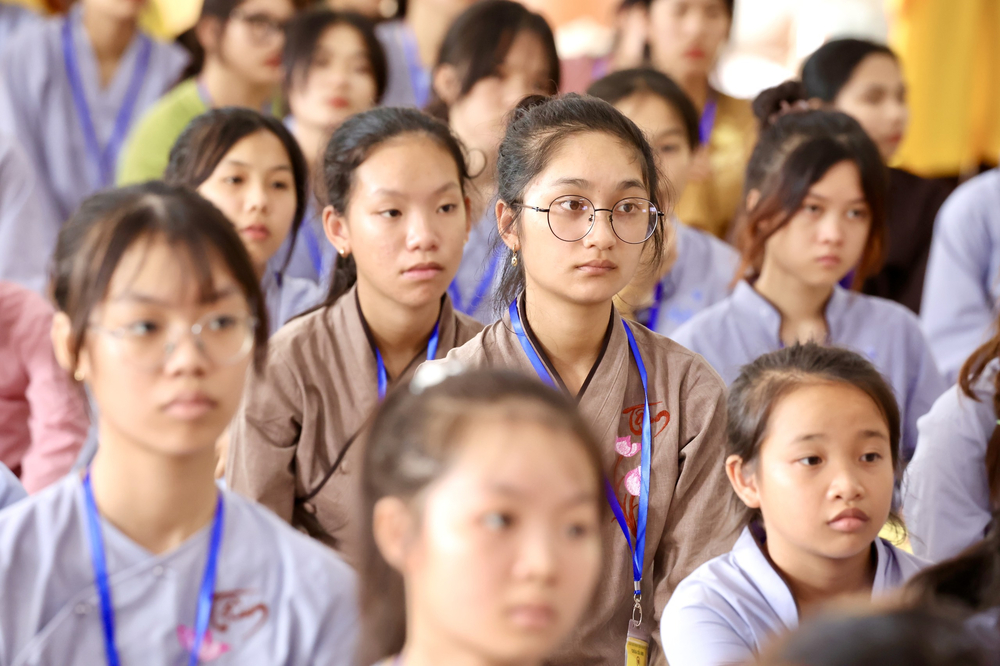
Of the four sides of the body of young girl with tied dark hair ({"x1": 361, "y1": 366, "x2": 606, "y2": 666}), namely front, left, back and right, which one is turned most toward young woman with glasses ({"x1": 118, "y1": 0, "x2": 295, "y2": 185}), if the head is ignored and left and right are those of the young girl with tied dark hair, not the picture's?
back

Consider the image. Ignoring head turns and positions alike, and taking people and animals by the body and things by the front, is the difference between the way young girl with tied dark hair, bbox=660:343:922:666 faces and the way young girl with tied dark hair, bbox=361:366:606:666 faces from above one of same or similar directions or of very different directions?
same or similar directions

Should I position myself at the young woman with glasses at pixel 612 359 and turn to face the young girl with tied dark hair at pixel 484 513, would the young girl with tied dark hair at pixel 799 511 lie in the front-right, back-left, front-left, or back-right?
front-left

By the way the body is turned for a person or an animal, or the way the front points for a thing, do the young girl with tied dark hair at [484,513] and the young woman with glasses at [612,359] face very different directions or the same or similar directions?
same or similar directions

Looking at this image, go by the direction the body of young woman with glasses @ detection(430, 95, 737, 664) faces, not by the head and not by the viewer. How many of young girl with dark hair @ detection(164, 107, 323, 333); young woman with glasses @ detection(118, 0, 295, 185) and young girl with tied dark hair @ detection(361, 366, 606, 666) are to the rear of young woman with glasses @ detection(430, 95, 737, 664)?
2

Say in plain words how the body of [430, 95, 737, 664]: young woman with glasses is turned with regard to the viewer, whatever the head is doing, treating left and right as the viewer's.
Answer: facing the viewer and to the right of the viewer

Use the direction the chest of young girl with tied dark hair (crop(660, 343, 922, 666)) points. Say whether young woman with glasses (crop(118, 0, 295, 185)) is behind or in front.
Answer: behind

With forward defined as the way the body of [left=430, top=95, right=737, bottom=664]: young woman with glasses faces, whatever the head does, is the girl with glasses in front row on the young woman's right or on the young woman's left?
on the young woman's right

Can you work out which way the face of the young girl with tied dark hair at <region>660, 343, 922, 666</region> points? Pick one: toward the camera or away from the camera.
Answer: toward the camera

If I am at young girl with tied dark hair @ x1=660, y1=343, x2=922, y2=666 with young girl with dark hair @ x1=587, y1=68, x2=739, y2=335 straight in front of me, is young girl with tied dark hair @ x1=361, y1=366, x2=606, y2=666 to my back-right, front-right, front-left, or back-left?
back-left

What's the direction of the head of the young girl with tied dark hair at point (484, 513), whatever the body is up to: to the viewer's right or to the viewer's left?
to the viewer's right

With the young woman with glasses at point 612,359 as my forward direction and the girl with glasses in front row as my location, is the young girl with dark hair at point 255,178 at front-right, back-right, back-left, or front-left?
front-left

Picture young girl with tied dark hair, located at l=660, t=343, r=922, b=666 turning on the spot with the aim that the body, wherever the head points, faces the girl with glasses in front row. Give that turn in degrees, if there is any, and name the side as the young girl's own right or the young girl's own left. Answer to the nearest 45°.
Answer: approximately 90° to the young girl's own right
